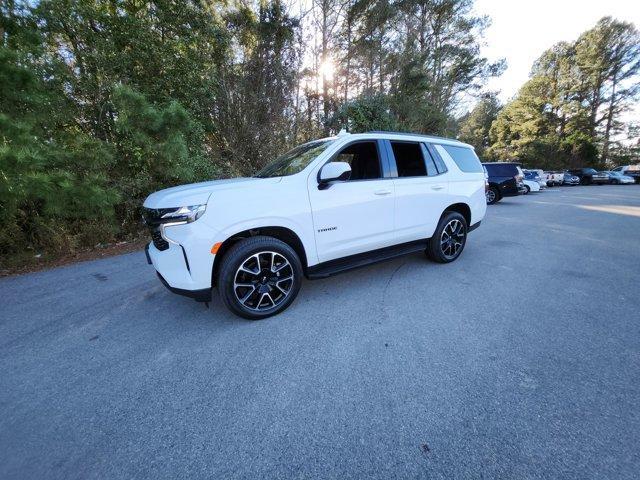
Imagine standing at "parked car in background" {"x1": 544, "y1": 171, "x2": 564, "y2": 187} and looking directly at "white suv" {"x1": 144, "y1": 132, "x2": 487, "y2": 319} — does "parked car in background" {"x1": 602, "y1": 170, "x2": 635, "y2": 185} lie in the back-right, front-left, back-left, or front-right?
back-left

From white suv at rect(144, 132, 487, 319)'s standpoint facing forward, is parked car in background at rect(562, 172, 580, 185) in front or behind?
behind

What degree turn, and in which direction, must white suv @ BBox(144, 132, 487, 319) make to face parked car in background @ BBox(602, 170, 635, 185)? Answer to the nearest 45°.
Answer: approximately 180°

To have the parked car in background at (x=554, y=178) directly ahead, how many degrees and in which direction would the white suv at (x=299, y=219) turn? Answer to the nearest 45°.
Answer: approximately 180°

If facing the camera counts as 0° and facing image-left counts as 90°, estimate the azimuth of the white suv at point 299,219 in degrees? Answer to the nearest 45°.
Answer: approximately 45°

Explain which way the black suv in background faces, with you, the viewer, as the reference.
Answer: facing away from the viewer and to the left of the viewer

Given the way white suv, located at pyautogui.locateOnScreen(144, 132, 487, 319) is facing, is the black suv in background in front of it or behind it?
behind

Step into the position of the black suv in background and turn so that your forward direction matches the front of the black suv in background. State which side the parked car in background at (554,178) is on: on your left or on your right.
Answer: on your right

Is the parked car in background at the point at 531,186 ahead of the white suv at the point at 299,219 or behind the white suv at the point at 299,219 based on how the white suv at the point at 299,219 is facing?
behind

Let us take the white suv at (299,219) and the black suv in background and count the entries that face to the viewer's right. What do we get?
0

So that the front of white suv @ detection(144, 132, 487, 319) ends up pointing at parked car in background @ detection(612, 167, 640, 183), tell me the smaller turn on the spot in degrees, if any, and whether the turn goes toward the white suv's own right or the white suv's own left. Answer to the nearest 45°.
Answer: approximately 180°

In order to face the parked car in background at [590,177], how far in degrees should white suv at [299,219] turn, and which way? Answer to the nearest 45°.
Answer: approximately 180°
